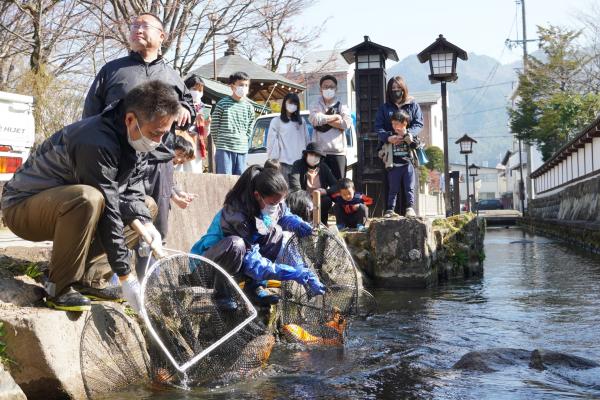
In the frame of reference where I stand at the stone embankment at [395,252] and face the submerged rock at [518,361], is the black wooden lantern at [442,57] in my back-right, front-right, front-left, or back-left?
back-left

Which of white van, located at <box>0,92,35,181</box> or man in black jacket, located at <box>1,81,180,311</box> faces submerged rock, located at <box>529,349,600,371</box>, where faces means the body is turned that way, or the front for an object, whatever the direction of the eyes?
the man in black jacket

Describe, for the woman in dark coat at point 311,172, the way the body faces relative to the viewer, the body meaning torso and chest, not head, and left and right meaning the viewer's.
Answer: facing the viewer

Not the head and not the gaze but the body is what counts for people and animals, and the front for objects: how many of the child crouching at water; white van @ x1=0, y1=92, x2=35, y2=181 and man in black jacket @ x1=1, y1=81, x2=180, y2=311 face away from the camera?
1

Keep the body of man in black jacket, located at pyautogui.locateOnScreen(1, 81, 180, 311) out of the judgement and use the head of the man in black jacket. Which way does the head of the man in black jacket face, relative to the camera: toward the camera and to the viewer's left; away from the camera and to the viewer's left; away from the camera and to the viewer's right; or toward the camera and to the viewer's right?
toward the camera and to the viewer's right

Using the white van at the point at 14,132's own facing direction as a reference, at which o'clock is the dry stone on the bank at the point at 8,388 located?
The dry stone on the bank is roughly at 6 o'clock from the white van.

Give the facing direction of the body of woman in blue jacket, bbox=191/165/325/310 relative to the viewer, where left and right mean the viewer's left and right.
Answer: facing the viewer and to the right of the viewer

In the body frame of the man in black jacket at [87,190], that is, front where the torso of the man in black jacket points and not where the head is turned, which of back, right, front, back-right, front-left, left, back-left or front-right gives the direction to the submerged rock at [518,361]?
front

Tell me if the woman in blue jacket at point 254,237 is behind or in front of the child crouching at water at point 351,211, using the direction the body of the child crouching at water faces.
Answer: in front

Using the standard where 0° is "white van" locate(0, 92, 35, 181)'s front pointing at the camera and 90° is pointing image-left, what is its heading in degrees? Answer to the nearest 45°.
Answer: approximately 180°

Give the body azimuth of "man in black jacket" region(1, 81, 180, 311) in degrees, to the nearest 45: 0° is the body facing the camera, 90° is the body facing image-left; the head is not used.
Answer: approximately 270°

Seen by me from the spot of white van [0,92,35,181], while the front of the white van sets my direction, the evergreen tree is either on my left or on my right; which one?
on my right

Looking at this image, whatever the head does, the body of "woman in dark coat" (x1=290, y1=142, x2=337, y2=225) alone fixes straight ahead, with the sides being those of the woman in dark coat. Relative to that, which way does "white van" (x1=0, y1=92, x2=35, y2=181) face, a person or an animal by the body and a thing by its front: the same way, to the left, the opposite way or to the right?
the opposite way

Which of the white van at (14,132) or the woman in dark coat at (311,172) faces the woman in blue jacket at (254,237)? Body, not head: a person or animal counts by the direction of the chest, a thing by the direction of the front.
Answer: the woman in dark coat
